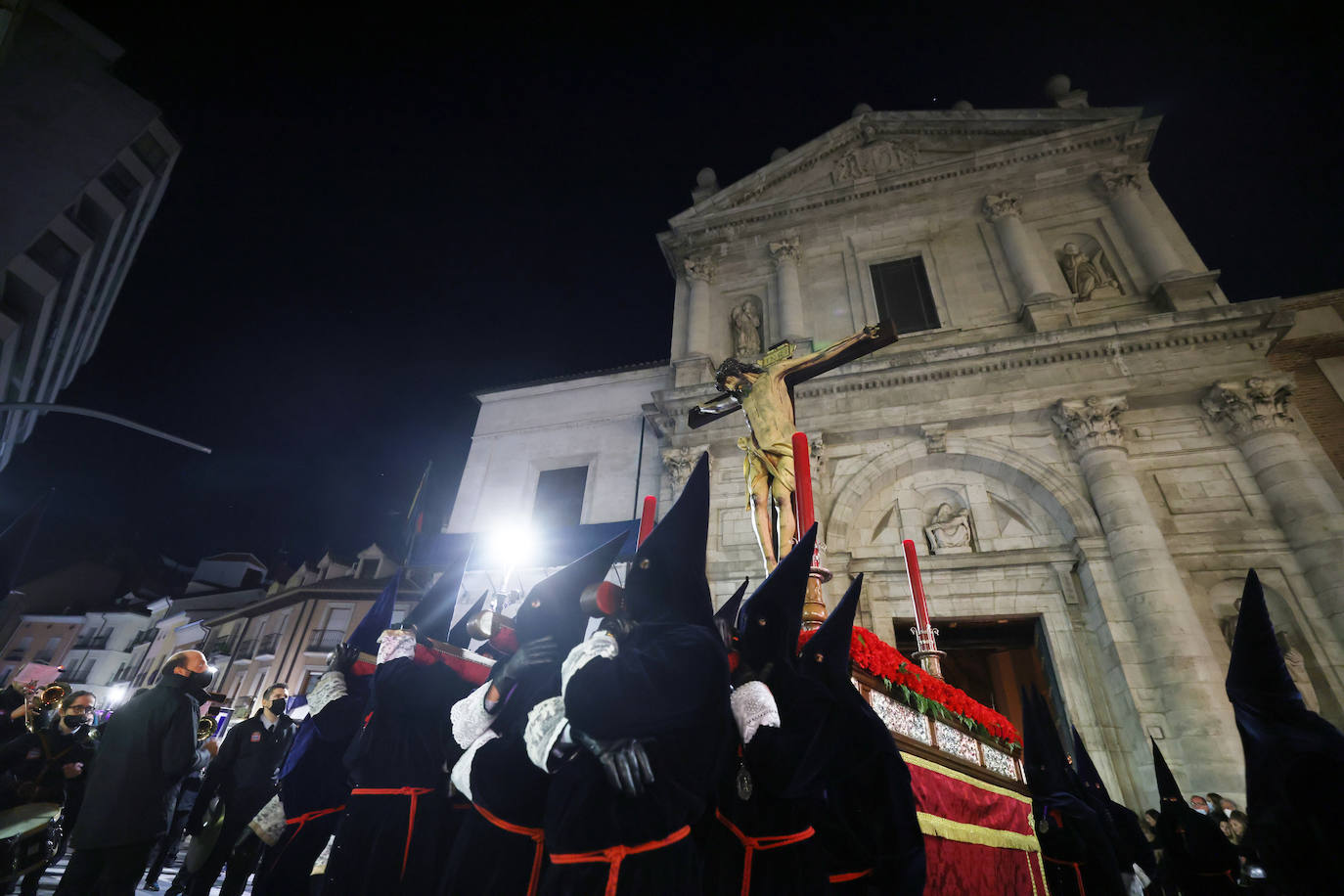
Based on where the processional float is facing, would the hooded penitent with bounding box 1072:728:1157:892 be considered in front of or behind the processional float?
behind

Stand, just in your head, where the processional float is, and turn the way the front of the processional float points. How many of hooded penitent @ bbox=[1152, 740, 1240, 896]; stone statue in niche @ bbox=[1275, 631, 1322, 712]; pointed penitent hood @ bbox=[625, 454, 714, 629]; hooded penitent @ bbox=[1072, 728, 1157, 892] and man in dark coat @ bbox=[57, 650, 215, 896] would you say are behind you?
3

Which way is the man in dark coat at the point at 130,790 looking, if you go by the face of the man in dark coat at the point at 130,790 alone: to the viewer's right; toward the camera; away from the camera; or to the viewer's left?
to the viewer's right

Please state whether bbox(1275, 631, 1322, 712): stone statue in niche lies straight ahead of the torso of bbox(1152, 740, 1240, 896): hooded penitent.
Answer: no

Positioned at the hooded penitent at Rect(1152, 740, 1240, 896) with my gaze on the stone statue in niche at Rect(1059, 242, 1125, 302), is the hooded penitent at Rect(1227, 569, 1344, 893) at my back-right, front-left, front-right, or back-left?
back-right

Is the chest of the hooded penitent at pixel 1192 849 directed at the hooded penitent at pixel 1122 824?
no

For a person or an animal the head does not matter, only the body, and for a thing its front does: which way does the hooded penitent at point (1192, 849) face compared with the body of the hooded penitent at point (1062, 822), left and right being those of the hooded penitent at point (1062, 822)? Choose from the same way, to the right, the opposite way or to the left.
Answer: the same way

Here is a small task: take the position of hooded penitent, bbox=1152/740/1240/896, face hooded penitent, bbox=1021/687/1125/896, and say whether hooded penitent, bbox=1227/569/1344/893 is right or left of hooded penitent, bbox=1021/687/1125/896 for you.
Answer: left

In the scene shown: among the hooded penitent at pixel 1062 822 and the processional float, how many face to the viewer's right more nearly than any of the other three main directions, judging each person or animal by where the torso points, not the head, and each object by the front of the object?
0

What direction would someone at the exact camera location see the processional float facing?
facing the viewer and to the left of the viewer

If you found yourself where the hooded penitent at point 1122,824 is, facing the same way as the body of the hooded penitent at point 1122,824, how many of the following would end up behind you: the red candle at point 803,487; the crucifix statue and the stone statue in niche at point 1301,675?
1

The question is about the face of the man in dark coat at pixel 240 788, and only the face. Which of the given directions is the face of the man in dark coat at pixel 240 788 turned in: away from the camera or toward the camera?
toward the camera

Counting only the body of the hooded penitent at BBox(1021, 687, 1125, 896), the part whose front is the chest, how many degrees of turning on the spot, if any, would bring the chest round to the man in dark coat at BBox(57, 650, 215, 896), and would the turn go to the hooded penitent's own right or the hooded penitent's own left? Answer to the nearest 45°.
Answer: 0° — they already face them

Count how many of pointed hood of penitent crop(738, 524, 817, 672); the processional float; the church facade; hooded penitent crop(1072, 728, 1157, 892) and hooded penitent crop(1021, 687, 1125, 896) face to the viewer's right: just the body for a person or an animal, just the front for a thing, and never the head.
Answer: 0

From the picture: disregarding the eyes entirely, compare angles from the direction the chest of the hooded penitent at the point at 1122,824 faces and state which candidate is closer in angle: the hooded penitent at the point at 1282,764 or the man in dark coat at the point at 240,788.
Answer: the man in dark coat

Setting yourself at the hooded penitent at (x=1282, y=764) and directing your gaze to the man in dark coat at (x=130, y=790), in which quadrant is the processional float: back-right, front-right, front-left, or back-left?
front-right
